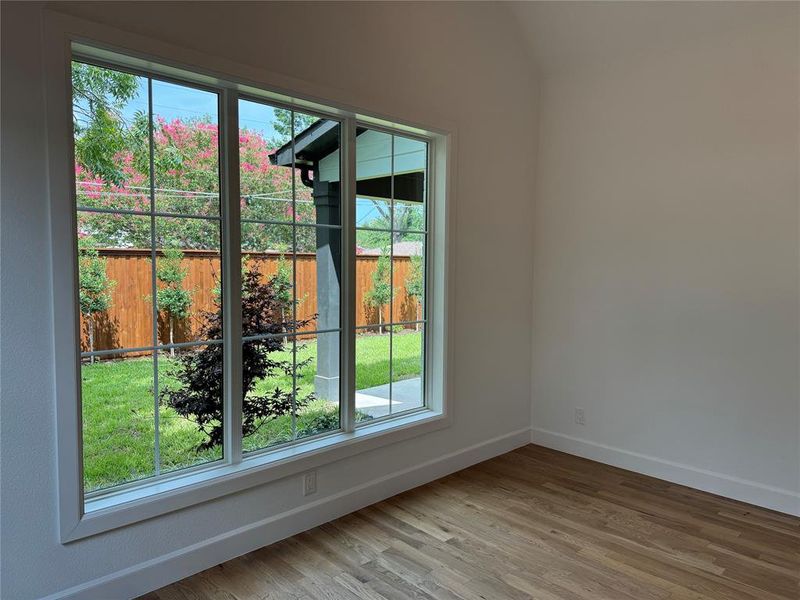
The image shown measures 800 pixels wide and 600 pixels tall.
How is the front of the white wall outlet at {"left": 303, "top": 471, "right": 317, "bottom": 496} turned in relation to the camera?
facing the viewer and to the right of the viewer
